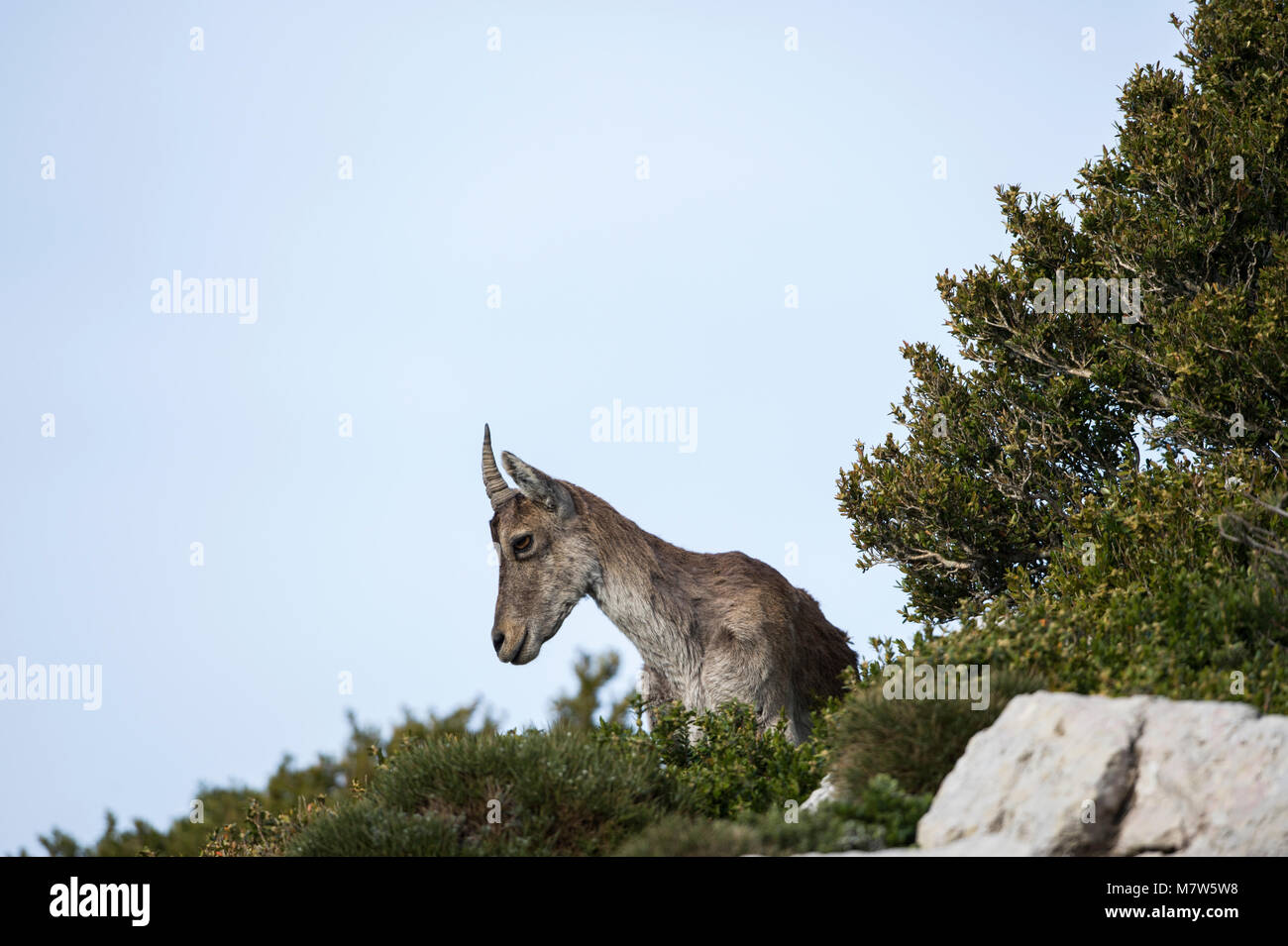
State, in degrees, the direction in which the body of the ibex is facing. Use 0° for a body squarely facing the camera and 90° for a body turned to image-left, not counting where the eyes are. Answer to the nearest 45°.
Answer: approximately 45°

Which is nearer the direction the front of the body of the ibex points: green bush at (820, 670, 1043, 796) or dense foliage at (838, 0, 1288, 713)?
the green bush

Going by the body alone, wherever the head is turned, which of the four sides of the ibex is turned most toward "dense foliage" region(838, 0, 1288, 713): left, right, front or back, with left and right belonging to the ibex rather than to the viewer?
back

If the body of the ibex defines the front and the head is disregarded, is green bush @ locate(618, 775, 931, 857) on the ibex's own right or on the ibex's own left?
on the ibex's own left

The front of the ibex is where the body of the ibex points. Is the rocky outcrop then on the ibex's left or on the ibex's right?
on the ibex's left

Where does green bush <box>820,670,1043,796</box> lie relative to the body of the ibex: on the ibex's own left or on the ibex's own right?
on the ibex's own left
